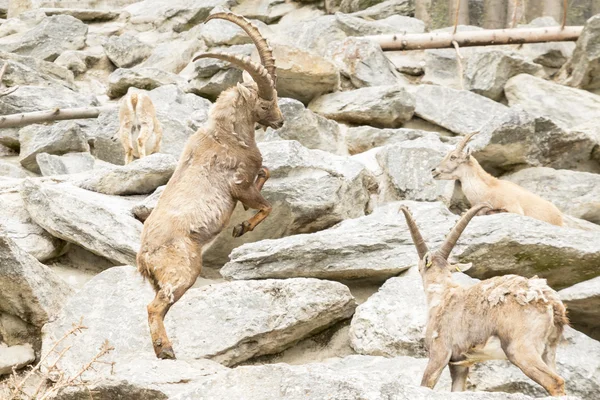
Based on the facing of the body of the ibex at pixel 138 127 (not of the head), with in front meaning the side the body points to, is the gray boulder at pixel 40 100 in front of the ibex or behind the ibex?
in front

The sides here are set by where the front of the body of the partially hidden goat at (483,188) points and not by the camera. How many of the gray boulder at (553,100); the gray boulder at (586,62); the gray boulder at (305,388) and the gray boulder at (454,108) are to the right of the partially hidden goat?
3

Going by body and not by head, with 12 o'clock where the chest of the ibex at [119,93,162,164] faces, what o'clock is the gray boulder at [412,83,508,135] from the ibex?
The gray boulder is roughly at 3 o'clock from the ibex.

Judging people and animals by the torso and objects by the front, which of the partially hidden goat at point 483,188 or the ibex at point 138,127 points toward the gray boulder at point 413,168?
the partially hidden goat

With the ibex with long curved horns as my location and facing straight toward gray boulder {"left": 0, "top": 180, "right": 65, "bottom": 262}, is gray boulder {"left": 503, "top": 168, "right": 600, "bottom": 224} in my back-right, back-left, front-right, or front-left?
back-right

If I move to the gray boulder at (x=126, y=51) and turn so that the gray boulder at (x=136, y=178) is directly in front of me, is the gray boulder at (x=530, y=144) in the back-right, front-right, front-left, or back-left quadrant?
front-left

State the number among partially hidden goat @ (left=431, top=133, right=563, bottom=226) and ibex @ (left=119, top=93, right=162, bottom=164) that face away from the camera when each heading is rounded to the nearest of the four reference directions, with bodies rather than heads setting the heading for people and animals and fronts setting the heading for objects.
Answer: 1

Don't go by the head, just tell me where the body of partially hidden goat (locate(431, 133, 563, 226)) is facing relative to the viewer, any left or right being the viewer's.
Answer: facing to the left of the viewer

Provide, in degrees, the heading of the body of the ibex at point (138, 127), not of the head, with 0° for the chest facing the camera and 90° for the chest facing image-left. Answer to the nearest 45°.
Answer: approximately 180°

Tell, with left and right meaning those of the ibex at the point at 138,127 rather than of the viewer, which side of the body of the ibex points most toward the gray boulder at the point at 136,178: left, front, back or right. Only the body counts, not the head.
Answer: back

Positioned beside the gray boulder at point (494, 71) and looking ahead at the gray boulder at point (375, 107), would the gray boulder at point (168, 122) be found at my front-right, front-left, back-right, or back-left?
front-right

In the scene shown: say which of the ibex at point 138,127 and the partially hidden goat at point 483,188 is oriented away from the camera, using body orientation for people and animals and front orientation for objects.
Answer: the ibex

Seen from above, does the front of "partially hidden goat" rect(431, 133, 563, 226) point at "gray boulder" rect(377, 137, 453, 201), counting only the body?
yes

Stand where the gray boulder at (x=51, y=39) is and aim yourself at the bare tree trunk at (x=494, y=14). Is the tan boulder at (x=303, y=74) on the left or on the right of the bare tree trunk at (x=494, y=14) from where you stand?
right
